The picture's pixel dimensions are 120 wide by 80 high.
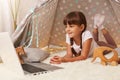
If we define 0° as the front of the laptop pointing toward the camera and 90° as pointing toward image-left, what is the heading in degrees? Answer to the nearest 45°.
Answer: approximately 225°

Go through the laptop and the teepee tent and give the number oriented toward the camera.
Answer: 1

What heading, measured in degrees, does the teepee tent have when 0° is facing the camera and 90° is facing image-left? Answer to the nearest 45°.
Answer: approximately 0°
